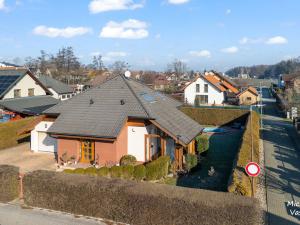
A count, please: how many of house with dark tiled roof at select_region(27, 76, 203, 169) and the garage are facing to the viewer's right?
0

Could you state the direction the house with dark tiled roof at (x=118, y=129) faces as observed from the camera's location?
facing the viewer

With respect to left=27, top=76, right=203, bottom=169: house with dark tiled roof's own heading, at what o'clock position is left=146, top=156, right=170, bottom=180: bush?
The bush is roughly at 11 o'clock from the house with dark tiled roof.

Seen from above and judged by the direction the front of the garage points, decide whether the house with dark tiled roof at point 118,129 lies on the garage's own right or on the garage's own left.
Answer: on the garage's own left

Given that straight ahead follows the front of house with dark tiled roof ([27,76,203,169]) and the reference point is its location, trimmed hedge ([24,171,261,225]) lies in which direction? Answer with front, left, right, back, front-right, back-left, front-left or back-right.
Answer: front

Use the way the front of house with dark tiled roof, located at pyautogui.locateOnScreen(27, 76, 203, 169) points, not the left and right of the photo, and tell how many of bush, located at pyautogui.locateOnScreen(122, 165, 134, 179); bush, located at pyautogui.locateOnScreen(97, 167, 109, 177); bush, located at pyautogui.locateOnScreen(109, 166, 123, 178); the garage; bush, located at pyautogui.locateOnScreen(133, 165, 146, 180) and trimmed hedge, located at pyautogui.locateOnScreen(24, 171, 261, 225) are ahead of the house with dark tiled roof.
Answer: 5

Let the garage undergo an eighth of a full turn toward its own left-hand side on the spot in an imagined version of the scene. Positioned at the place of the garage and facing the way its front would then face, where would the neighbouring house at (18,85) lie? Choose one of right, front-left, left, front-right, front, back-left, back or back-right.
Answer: back

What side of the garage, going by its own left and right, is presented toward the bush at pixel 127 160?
left

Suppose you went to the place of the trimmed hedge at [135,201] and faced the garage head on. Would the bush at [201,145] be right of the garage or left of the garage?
right

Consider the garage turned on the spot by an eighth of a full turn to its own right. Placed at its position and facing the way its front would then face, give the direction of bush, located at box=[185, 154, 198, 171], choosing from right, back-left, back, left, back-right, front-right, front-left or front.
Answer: back-left

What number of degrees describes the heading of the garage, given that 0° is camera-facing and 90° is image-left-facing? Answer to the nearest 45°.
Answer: approximately 45°

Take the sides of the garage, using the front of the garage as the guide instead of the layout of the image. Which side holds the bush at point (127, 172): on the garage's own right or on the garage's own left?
on the garage's own left

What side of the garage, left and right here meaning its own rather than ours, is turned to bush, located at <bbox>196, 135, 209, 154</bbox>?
left

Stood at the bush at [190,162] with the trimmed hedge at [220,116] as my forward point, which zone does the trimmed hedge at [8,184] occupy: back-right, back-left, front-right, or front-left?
back-left

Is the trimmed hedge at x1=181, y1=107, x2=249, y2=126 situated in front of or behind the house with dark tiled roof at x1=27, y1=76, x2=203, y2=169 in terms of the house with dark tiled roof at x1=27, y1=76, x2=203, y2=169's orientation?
behind
